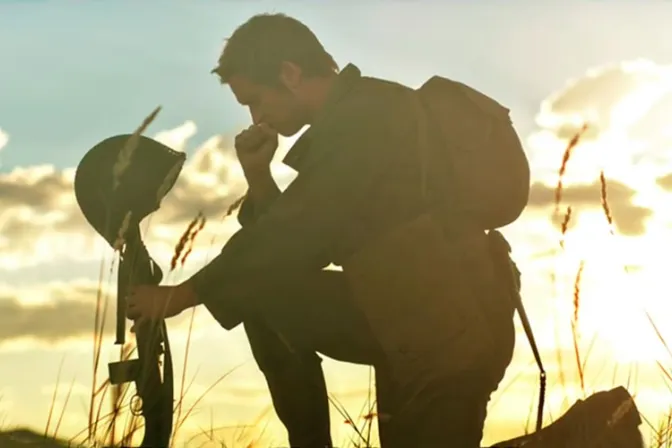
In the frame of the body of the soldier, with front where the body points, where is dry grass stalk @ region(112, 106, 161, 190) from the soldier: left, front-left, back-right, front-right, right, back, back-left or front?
front-left

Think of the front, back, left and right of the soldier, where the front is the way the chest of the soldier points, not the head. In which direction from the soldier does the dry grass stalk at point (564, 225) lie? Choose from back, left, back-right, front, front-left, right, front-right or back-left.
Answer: back

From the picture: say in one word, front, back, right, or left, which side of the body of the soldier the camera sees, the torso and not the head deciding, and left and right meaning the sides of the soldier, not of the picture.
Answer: left

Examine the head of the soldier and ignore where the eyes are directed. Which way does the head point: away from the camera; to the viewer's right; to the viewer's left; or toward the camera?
to the viewer's left

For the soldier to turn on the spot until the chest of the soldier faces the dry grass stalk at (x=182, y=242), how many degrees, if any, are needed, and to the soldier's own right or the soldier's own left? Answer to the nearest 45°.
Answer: approximately 45° to the soldier's own left

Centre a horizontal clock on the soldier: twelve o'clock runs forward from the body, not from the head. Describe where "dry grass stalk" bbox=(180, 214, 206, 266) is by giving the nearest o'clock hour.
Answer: The dry grass stalk is roughly at 11 o'clock from the soldier.
